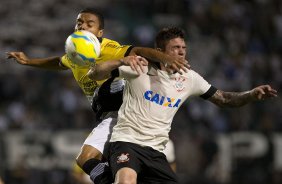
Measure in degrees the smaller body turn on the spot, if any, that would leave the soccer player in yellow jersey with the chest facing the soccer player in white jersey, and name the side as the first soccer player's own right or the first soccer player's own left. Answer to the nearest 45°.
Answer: approximately 90° to the first soccer player's own left

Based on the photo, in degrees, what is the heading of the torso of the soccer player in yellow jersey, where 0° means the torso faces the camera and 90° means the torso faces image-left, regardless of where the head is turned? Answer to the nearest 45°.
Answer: approximately 45°
